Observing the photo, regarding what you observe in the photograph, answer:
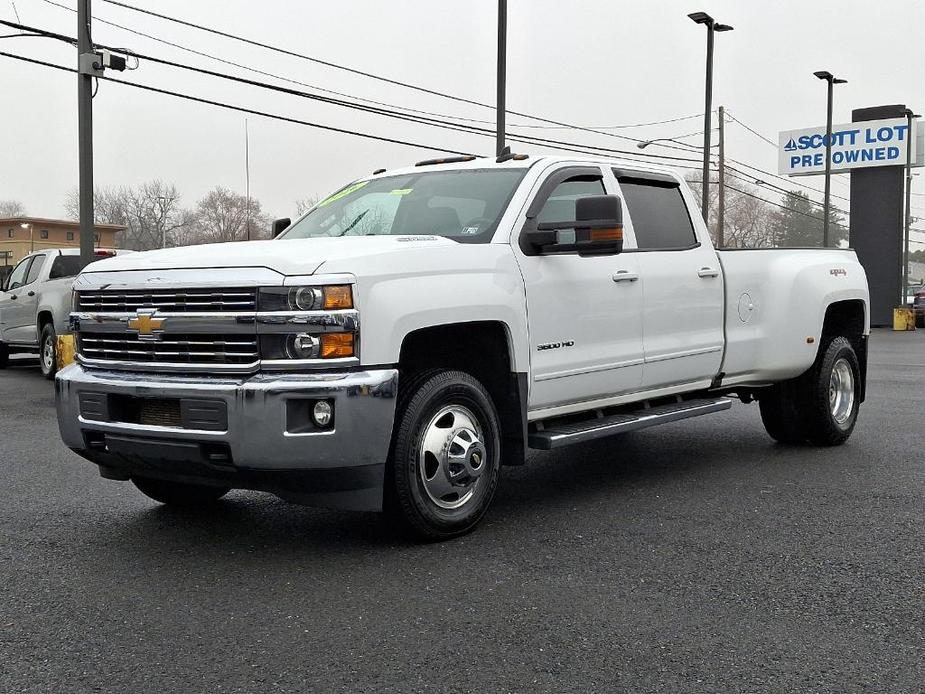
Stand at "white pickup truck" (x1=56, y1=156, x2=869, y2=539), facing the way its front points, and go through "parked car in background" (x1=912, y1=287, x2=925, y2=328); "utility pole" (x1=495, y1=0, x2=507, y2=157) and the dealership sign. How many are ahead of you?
0

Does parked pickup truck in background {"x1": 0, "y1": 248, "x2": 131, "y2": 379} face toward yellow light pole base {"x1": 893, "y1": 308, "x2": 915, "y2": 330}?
no

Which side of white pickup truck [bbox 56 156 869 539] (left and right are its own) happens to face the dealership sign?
back

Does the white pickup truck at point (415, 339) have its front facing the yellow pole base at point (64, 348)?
no

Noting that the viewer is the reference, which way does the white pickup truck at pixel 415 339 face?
facing the viewer and to the left of the viewer

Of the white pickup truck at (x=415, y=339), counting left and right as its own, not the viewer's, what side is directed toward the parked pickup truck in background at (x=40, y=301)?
right

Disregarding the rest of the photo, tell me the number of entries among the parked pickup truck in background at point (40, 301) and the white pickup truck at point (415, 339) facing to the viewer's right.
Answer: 0

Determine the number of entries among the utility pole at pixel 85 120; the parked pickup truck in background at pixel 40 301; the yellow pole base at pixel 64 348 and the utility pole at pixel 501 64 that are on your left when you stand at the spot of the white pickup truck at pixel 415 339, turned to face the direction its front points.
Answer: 0

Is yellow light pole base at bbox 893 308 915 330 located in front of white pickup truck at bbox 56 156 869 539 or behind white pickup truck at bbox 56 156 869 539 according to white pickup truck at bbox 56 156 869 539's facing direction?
behind

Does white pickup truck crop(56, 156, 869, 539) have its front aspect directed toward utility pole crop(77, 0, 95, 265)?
no
